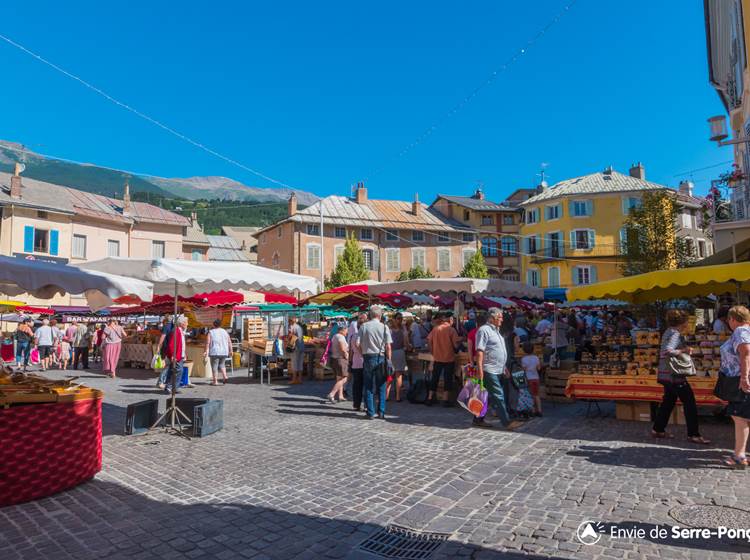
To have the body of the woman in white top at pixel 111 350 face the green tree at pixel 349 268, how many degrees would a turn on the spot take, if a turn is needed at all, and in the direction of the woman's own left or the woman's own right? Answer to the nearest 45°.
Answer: approximately 45° to the woman's own right

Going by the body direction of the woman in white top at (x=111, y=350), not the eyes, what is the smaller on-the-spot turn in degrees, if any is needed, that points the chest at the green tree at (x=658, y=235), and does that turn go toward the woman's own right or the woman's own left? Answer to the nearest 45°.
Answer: approximately 90° to the woman's own right

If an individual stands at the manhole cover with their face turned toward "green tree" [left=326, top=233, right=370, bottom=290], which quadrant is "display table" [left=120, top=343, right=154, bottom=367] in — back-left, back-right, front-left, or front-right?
front-left

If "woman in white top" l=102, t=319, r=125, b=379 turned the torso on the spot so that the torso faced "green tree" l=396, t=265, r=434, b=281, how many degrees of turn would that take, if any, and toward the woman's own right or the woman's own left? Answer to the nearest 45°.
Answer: approximately 45° to the woman's own right

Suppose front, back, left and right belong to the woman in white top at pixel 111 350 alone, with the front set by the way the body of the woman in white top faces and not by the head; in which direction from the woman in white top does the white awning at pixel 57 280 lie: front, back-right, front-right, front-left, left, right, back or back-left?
back

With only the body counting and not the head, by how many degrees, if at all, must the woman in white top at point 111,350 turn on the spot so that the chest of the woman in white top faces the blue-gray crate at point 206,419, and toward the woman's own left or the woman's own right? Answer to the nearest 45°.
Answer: approximately 180°

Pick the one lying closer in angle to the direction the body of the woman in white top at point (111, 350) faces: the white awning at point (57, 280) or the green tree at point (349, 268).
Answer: the green tree

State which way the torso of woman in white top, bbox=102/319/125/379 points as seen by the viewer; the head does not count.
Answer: away from the camera
